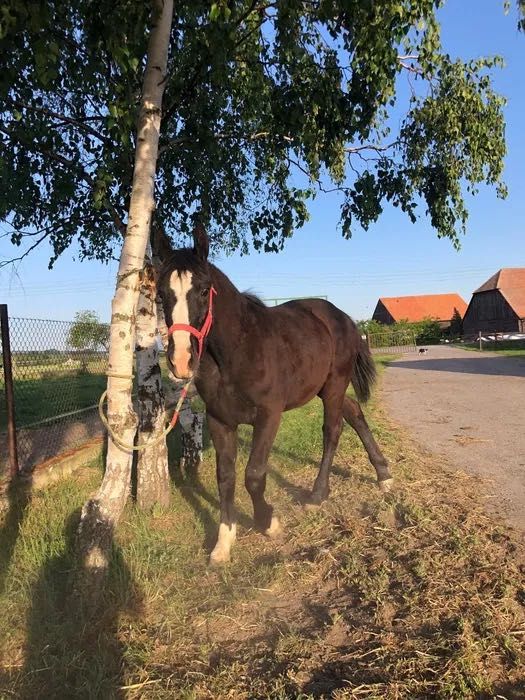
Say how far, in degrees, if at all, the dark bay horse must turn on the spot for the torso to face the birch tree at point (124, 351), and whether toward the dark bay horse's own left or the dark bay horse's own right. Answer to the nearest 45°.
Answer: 0° — it already faces it

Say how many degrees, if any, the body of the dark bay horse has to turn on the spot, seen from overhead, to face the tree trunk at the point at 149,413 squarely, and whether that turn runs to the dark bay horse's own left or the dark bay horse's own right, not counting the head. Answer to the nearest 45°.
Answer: approximately 90° to the dark bay horse's own right

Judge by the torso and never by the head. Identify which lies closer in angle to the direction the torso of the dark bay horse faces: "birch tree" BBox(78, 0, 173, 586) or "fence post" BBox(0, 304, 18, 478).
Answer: the birch tree

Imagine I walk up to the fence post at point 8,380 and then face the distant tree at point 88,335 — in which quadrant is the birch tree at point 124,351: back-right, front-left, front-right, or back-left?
back-right

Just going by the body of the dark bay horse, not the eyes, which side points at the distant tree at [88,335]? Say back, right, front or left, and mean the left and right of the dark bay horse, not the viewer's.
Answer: right

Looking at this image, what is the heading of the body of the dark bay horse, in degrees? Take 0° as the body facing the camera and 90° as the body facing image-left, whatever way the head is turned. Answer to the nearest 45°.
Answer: approximately 45°

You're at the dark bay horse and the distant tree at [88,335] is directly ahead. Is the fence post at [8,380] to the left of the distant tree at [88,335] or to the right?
left

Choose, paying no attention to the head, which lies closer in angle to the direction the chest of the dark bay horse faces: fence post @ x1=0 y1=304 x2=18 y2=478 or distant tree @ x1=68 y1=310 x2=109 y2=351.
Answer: the fence post

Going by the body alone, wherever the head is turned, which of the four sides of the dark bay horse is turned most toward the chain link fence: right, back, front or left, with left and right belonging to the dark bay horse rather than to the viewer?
right
